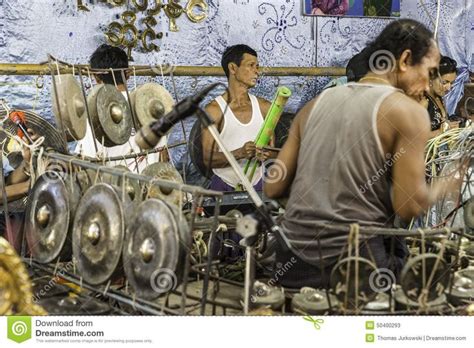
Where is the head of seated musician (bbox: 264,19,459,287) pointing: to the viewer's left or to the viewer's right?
to the viewer's right

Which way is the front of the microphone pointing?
to the viewer's left

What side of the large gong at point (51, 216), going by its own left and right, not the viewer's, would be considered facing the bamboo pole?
back

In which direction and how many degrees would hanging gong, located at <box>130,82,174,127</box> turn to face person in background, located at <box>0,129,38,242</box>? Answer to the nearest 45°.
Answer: approximately 90° to its right

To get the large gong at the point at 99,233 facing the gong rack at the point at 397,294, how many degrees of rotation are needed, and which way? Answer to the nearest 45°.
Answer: approximately 90° to its left

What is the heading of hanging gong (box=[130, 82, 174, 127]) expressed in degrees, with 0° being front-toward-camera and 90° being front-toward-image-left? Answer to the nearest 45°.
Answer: approximately 315°

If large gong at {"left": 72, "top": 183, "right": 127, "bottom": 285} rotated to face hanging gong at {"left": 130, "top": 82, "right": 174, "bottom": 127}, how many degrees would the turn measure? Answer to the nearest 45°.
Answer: approximately 135° to its right

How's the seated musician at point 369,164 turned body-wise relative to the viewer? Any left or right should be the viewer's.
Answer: facing away from the viewer and to the right of the viewer
